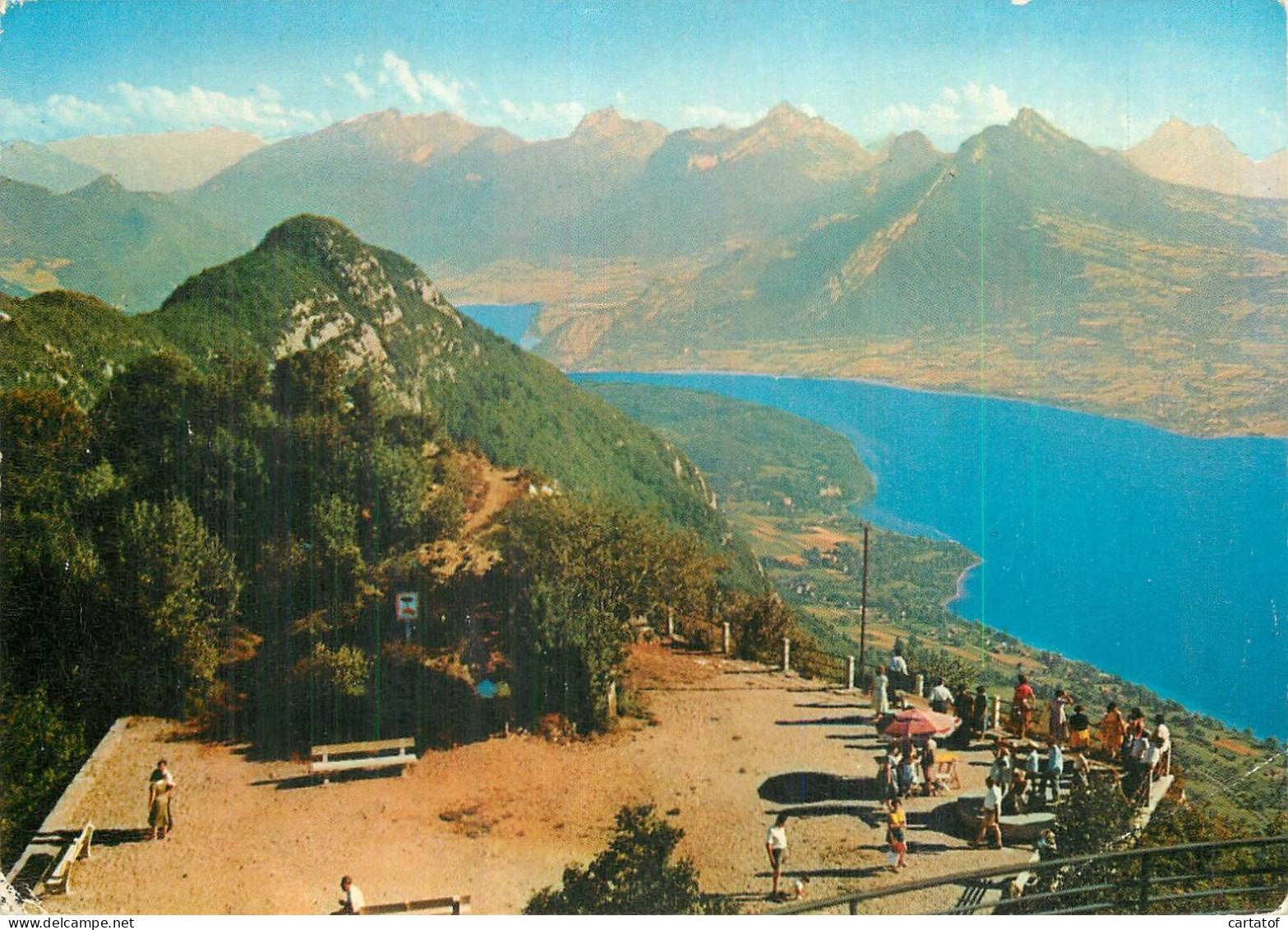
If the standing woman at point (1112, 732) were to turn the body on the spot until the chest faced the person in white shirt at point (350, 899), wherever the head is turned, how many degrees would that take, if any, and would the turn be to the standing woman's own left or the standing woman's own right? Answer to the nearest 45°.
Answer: approximately 180°

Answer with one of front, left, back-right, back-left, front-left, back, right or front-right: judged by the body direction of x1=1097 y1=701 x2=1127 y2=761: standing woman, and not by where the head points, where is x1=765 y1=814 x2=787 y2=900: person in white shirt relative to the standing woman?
back

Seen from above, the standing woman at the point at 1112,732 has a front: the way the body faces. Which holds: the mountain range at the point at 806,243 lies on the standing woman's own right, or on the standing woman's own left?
on the standing woman's own left

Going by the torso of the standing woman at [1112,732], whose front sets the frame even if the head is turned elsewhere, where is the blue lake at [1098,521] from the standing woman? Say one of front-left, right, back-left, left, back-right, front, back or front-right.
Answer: front-left

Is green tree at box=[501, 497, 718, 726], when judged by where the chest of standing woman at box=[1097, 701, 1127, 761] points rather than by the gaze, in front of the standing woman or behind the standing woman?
behind

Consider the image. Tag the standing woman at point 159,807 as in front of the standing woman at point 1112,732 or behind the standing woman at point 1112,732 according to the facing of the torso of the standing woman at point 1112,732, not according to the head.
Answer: behind

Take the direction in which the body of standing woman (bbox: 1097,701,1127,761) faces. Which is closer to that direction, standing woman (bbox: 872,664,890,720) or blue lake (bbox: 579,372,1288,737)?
the blue lake

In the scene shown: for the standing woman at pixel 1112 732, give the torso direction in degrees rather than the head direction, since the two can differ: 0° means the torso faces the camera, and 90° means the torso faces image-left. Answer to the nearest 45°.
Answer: approximately 225°

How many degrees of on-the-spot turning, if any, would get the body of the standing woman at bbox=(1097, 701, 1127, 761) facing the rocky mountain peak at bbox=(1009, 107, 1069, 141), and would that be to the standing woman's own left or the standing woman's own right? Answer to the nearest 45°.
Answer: approximately 45° to the standing woman's own left
